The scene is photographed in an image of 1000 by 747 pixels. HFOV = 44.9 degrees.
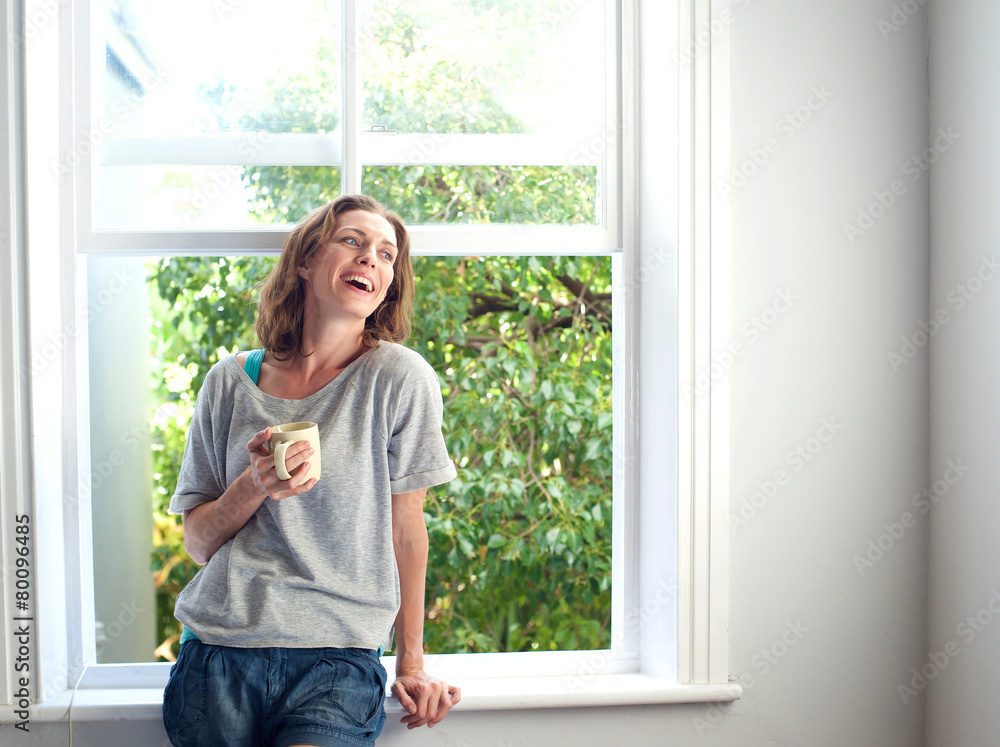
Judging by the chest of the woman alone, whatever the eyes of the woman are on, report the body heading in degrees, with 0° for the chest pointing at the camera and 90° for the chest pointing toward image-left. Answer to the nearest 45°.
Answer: approximately 0°
